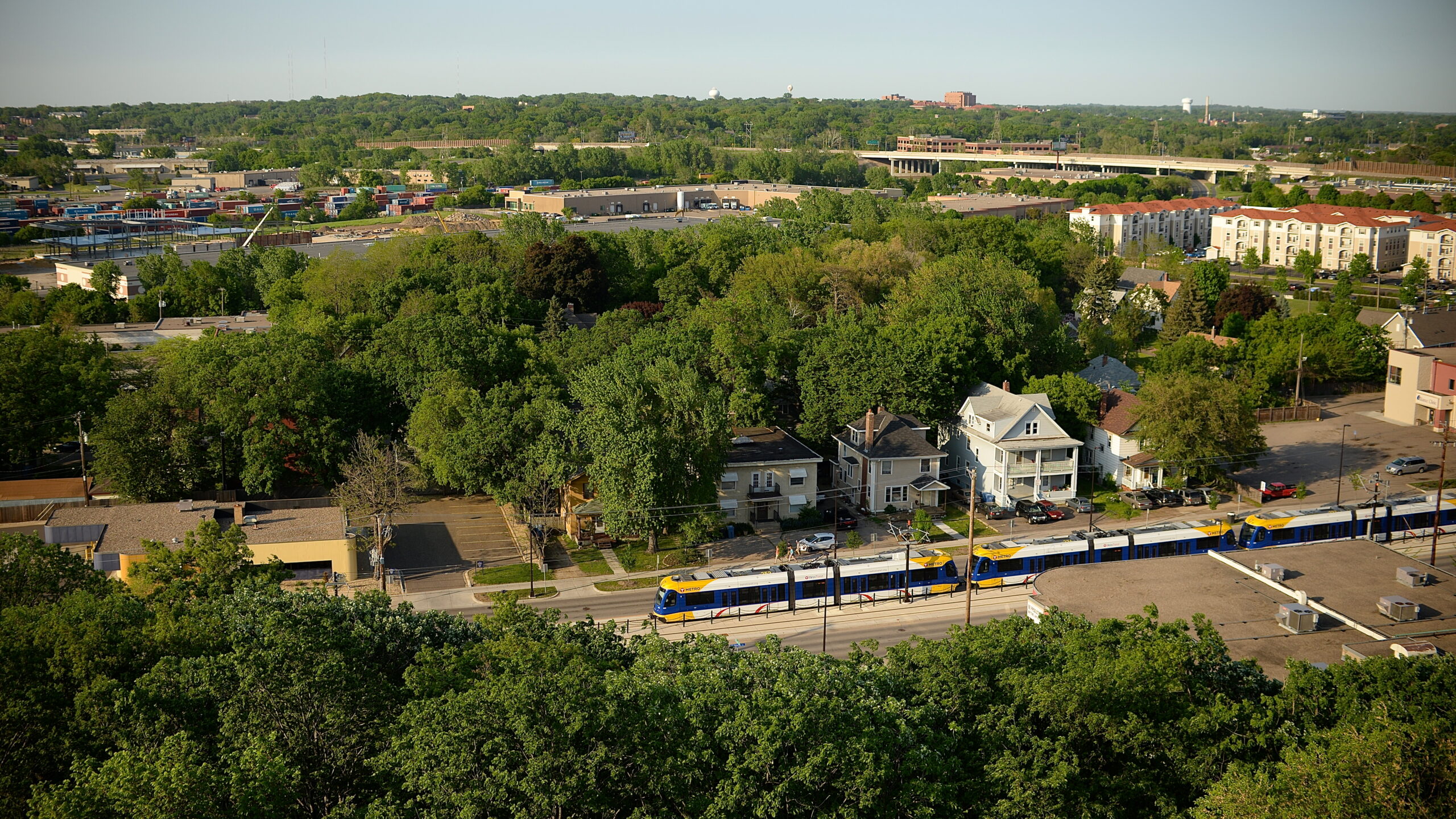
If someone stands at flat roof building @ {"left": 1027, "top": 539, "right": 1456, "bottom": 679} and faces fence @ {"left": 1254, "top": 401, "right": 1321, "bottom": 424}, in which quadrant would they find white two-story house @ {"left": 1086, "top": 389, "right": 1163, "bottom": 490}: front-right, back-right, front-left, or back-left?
front-left

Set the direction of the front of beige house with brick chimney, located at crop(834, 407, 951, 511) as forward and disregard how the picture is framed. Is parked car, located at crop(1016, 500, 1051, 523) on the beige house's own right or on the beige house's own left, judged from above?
on the beige house's own left

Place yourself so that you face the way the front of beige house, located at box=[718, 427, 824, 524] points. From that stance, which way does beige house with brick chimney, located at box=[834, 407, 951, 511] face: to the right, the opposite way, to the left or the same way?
the same way

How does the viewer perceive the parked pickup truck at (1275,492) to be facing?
facing the viewer and to the left of the viewer

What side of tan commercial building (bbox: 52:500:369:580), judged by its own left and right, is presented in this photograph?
front

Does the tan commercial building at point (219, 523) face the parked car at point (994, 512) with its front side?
no

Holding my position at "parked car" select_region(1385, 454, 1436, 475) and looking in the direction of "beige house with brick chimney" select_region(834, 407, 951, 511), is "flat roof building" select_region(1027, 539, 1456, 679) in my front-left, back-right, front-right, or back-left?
front-left

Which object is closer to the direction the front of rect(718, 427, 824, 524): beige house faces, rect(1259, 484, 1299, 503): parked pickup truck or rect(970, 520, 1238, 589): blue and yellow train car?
the blue and yellow train car

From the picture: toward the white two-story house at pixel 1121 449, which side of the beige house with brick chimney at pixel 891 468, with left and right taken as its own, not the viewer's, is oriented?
left

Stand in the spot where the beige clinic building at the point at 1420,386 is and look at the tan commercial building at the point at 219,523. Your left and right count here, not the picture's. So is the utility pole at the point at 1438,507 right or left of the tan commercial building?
left

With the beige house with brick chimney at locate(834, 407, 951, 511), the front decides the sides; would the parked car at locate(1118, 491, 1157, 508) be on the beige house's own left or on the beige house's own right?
on the beige house's own left

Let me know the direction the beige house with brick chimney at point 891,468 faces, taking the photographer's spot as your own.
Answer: facing the viewer

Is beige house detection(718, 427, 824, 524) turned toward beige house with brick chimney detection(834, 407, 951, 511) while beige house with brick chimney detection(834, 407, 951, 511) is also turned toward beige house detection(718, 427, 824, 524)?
no
